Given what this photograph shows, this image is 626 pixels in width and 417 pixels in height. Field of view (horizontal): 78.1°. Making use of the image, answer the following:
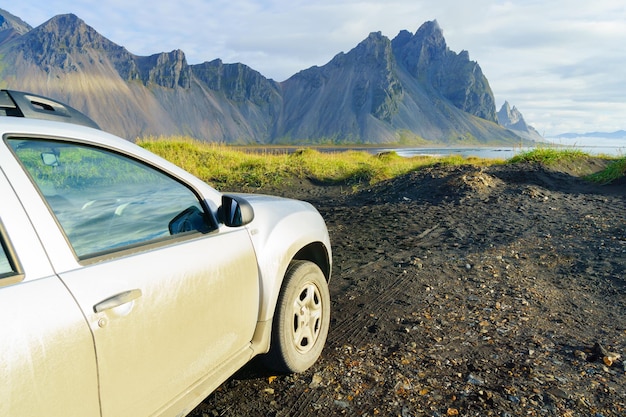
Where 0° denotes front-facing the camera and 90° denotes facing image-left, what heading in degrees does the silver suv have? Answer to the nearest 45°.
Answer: approximately 225°

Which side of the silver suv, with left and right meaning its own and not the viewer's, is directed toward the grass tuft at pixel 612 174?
front
